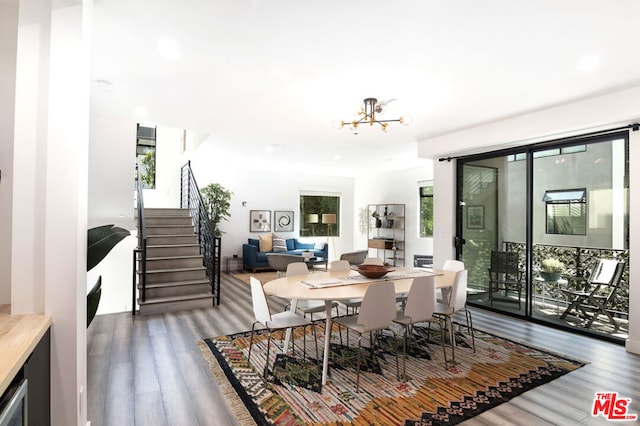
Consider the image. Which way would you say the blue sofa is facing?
toward the camera

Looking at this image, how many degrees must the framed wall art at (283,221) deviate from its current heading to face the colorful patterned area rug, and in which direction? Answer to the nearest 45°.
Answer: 0° — it already faces it

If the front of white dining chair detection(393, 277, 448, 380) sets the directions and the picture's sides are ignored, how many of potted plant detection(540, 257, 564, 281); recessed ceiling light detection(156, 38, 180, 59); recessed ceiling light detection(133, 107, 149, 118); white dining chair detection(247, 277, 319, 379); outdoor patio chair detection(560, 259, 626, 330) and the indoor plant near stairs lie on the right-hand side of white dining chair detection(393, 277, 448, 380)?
2

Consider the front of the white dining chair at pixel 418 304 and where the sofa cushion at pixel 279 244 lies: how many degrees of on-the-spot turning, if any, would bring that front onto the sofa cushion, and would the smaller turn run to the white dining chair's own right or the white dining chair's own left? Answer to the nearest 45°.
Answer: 0° — it already faces it

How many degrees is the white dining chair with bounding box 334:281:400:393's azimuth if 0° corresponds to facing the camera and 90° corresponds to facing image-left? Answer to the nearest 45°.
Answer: approximately 135°

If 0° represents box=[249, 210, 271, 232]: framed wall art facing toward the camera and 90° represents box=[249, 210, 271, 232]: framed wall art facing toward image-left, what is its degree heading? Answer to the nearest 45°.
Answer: approximately 0°

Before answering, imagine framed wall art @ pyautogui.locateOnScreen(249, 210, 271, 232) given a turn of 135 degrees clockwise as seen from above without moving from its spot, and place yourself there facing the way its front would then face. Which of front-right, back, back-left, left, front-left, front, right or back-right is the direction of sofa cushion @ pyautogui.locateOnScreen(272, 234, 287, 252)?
back

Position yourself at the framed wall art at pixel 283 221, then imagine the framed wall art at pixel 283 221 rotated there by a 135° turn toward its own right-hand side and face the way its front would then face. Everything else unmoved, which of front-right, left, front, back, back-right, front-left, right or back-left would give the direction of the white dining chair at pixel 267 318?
back-left

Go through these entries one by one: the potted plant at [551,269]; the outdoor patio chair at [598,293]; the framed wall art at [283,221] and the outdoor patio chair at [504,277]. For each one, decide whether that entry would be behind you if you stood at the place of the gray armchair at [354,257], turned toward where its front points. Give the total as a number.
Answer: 3

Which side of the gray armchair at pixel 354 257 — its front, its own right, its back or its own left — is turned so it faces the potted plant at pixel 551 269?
back

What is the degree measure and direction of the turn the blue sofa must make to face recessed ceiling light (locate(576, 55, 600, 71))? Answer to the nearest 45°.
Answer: approximately 45° to its left

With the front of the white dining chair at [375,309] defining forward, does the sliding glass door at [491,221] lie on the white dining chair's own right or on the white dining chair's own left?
on the white dining chair's own right

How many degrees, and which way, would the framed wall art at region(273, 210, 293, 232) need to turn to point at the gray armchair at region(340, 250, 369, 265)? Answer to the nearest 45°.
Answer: approximately 45° to its left

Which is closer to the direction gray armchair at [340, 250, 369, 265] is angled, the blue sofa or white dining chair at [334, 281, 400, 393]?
the blue sofa

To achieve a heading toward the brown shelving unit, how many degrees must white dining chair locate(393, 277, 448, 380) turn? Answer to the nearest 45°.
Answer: approximately 45° to its right

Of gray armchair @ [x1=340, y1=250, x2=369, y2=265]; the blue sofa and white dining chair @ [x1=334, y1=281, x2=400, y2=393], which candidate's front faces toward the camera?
the blue sofa
